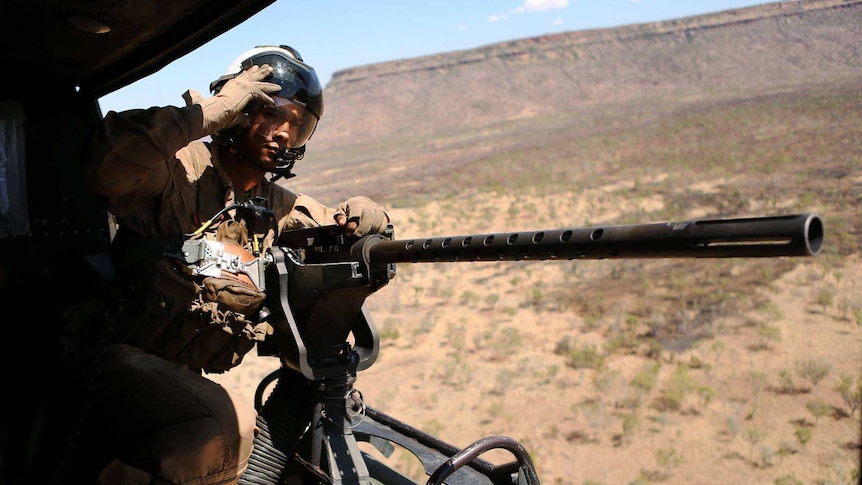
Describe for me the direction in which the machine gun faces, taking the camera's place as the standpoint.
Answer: facing the viewer and to the right of the viewer
